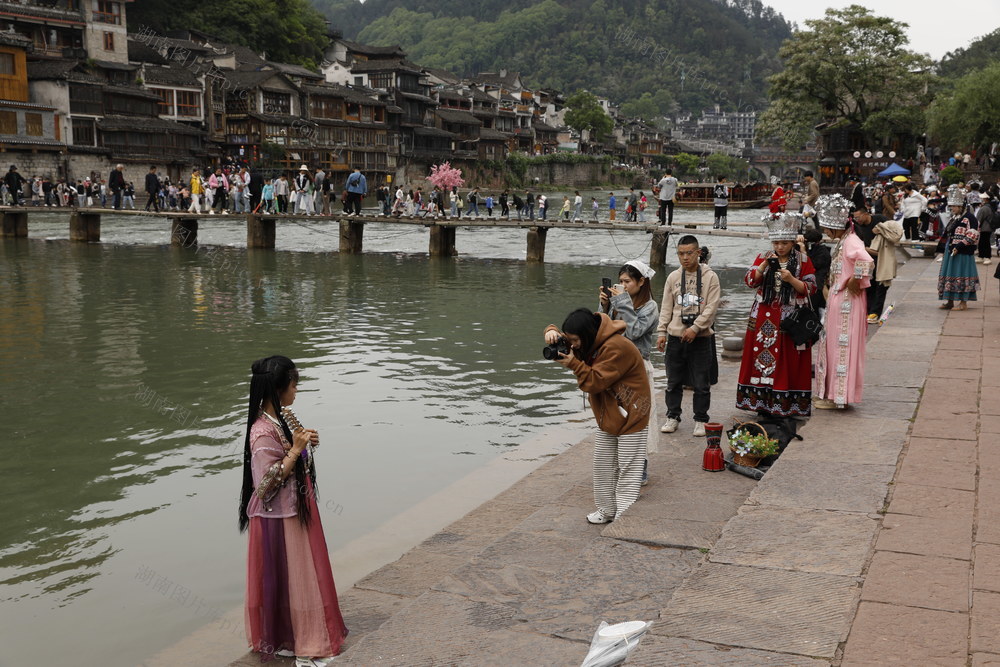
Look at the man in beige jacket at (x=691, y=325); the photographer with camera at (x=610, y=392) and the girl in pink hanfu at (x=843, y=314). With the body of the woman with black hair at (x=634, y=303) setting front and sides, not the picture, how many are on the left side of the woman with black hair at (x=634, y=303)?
1

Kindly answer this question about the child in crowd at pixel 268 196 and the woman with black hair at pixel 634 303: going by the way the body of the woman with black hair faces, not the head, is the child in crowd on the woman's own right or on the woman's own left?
on the woman's own right

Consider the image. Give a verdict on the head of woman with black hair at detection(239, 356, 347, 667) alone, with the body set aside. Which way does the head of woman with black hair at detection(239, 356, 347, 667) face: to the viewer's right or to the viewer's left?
to the viewer's right

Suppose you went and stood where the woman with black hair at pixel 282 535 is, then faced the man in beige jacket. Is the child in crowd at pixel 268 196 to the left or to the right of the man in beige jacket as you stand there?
left

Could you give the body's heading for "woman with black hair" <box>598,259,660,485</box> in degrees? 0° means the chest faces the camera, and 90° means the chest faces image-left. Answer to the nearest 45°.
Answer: approximately 90°
